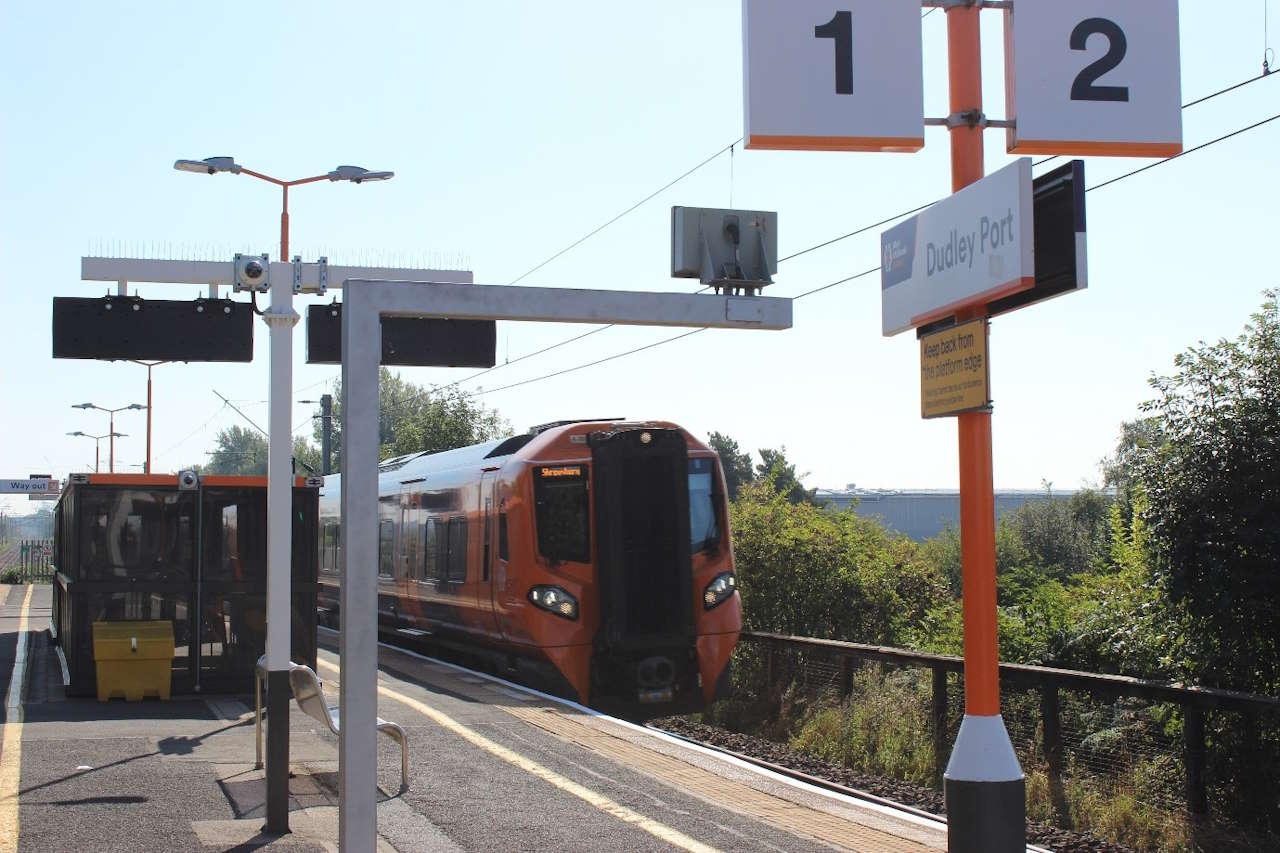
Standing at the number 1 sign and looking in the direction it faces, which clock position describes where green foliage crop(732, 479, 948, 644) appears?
The green foliage is roughly at 6 o'clock from the number 1 sign.

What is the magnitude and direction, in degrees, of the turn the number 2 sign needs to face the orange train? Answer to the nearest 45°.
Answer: approximately 135° to its right

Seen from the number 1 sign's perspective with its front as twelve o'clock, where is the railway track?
The railway track is roughly at 6 o'clock from the number 1 sign.

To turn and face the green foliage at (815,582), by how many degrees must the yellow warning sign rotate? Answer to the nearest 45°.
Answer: approximately 135° to its right
